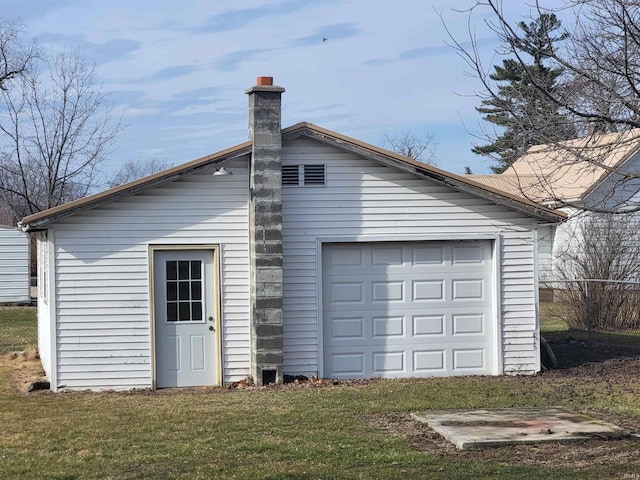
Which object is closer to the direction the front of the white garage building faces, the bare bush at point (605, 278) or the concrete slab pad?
the concrete slab pad

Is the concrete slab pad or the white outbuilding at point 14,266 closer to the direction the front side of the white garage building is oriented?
the concrete slab pad

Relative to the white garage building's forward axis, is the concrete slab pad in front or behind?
in front

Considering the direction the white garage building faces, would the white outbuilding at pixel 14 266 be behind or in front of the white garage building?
behind

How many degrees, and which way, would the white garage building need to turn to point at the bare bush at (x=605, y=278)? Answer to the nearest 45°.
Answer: approximately 135° to its left

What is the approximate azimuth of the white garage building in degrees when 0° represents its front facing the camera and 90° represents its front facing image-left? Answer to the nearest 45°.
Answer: approximately 0°
